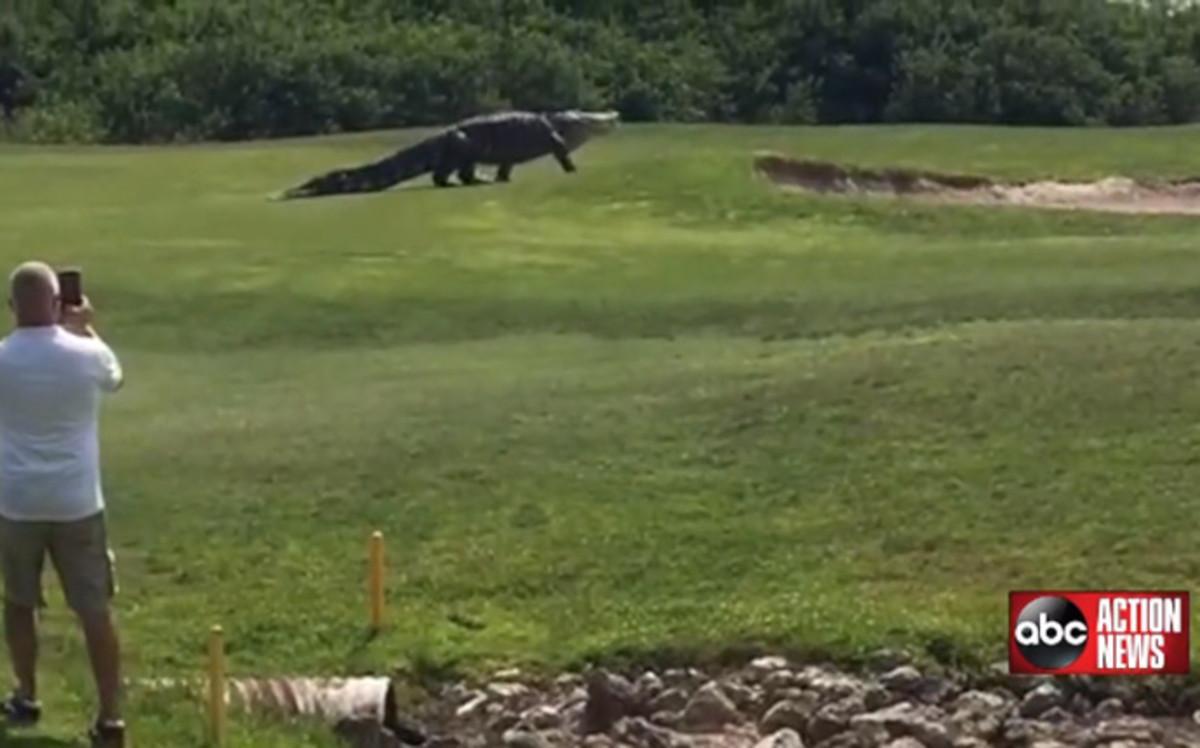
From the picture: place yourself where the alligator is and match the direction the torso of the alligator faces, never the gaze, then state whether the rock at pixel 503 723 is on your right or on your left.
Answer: on your right

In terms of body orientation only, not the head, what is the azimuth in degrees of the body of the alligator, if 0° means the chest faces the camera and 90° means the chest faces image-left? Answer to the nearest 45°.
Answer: approximately 270°

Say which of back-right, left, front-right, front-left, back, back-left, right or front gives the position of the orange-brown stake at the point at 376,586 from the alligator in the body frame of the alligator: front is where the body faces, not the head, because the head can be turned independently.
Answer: right

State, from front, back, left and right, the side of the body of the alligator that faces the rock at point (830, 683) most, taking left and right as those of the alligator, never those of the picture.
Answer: right

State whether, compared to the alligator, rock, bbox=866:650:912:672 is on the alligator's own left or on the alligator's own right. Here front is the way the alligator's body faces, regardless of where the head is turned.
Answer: on the alligator's own right

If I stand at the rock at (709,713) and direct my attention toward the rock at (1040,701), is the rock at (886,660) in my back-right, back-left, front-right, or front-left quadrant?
front-left

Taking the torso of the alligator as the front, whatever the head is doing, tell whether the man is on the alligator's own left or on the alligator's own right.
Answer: on the alligator's own right

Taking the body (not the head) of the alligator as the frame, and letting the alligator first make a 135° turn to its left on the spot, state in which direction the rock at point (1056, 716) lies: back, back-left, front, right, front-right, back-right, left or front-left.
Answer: back-left

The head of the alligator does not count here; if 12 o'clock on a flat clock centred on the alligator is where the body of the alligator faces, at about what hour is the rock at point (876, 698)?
The rock is roughly at 3 o'clock from the alligator.

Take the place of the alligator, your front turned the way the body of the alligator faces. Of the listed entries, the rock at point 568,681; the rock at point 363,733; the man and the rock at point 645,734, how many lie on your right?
4

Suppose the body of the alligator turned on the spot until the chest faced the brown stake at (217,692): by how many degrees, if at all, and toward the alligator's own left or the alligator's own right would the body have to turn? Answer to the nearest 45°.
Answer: approximately 90° to the alligator's own right

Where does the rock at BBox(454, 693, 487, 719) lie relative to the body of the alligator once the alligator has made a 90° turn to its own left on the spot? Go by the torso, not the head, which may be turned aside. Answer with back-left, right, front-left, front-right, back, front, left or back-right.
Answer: back

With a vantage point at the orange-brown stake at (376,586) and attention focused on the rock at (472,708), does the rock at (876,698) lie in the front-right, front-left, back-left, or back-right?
front-left

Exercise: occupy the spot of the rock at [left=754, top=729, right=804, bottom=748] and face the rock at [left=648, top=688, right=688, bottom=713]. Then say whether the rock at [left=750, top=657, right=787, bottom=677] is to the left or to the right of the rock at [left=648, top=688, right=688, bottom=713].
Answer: right

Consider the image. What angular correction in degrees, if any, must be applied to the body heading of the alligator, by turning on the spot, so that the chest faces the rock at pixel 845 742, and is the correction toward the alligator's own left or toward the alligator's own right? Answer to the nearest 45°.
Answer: approximately 90° to the alligator's own right

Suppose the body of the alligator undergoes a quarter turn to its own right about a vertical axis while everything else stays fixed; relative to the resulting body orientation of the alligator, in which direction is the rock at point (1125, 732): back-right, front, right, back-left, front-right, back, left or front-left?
front
